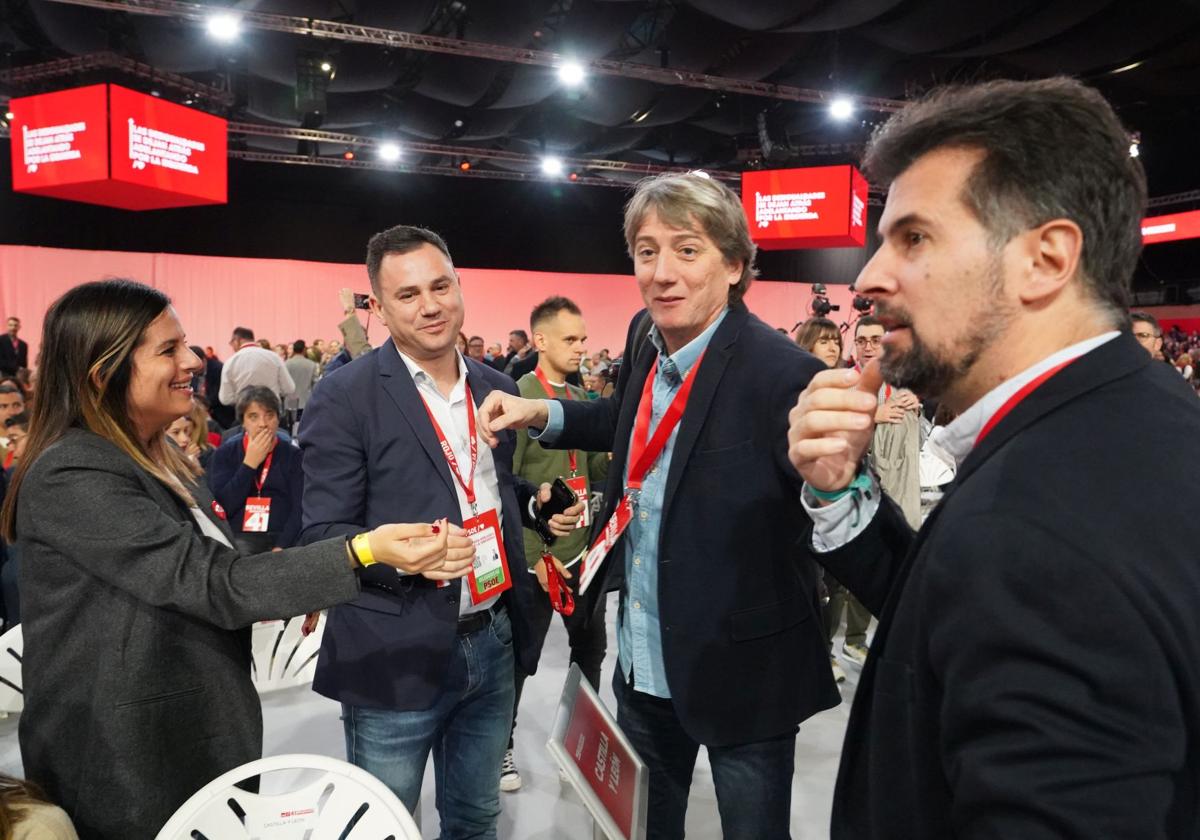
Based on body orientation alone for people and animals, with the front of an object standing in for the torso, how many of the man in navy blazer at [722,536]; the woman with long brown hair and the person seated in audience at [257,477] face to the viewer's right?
1

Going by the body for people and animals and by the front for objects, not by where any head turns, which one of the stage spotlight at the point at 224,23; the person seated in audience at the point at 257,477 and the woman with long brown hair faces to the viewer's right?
the woman with long brown hair

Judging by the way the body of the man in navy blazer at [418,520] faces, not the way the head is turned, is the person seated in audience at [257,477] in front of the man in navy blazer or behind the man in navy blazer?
behind

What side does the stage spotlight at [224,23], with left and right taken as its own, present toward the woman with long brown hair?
front

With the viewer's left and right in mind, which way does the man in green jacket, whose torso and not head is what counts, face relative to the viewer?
facing the viewer and to the right of the viewer

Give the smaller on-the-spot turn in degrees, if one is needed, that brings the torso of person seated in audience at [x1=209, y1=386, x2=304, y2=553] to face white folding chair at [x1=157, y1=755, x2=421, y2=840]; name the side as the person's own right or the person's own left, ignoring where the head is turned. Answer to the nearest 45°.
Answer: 0° — they already face it

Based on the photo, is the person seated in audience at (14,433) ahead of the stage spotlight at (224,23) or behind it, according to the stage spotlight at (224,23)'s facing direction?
ahead

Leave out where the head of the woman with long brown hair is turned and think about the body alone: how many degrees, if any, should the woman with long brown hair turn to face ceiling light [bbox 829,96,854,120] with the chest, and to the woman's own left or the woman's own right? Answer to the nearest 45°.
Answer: approximately 45° to the woman's own left

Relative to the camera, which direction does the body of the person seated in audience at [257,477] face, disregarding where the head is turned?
toward the camera

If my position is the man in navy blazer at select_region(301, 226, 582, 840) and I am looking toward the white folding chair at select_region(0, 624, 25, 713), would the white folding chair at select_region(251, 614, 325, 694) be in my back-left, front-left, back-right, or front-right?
front-right

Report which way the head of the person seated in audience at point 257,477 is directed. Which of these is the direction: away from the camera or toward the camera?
toward the camera

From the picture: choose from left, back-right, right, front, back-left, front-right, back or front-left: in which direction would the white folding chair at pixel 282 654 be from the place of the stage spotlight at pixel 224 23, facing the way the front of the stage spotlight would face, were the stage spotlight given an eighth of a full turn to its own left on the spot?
front-right
